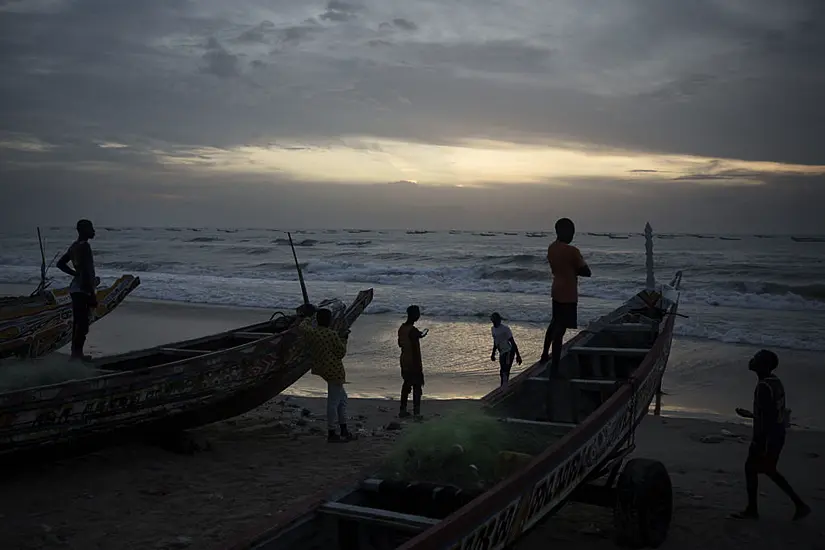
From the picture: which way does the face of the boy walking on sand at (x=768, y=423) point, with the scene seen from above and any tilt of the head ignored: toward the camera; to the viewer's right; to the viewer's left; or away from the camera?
to the viewer's left

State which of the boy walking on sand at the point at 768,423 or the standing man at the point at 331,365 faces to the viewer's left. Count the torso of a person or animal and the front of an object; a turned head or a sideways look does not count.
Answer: the boy walking on sand

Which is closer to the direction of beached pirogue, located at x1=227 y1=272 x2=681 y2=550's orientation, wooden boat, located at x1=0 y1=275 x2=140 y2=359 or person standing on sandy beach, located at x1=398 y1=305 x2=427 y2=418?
the person standing on sandy beach

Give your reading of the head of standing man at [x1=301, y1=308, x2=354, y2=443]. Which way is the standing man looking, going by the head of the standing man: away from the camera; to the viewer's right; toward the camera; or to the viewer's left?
away from the camera

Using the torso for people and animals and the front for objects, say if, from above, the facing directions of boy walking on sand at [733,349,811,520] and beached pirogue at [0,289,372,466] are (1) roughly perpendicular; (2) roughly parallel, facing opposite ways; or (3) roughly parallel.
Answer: roughly perpendicular

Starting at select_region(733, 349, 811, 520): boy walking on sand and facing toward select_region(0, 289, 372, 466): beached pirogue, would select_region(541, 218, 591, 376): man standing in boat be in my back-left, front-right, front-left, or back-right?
front-right

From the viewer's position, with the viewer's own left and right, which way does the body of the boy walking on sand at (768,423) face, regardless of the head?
facing to the left of the viewer

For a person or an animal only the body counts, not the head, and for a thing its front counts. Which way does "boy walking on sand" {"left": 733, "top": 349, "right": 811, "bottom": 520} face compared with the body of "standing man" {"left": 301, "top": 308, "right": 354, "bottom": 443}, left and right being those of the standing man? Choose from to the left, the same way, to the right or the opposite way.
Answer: to the left

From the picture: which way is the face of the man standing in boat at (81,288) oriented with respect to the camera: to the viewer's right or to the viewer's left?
to the viewer's right

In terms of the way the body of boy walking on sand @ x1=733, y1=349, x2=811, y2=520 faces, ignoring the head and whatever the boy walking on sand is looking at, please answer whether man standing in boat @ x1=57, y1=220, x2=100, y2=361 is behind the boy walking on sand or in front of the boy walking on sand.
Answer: in front
